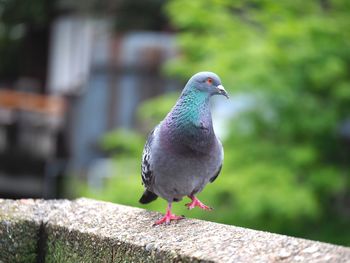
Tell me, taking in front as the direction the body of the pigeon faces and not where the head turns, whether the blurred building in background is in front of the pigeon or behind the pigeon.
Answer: behind

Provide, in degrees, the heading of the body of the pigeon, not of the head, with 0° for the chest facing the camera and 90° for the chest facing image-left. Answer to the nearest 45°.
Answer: approximately 315°
